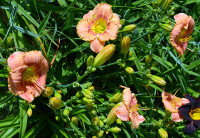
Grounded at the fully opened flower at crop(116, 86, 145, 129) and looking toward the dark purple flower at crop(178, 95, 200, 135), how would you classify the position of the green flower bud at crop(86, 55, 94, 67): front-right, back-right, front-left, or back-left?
back-left

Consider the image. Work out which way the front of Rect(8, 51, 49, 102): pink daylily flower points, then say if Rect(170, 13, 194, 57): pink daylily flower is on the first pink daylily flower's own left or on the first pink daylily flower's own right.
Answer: on the first pink daylily flower's own left

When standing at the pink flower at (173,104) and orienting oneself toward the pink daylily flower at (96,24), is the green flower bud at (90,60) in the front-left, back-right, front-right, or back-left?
front-left

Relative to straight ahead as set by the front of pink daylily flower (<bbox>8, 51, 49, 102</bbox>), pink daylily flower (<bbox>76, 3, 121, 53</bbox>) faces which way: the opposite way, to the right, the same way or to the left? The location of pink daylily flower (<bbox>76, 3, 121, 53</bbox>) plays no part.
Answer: the same way

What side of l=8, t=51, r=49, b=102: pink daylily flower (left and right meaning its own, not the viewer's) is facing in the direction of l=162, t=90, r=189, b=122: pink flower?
left

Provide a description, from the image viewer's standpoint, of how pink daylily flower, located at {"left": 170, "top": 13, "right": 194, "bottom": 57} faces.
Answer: facing the viewer and to the right of the viewer

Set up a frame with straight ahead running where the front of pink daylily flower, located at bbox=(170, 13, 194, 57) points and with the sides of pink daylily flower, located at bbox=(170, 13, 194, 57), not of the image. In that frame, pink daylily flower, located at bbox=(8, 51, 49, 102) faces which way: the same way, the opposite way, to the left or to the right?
the same way

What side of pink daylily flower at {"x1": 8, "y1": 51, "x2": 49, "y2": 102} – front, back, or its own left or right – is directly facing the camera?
front

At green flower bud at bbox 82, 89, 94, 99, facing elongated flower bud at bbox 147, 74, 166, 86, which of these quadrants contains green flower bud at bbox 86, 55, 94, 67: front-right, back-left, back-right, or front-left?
front-left

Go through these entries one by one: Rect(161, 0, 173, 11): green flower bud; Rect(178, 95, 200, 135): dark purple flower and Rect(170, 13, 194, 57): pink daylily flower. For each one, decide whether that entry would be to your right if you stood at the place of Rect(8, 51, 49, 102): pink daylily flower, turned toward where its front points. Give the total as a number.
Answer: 0

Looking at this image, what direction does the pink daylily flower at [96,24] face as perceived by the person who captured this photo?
facing the viewer

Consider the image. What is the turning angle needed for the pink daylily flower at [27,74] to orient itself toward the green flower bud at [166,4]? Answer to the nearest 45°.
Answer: approximately 90° to its left
